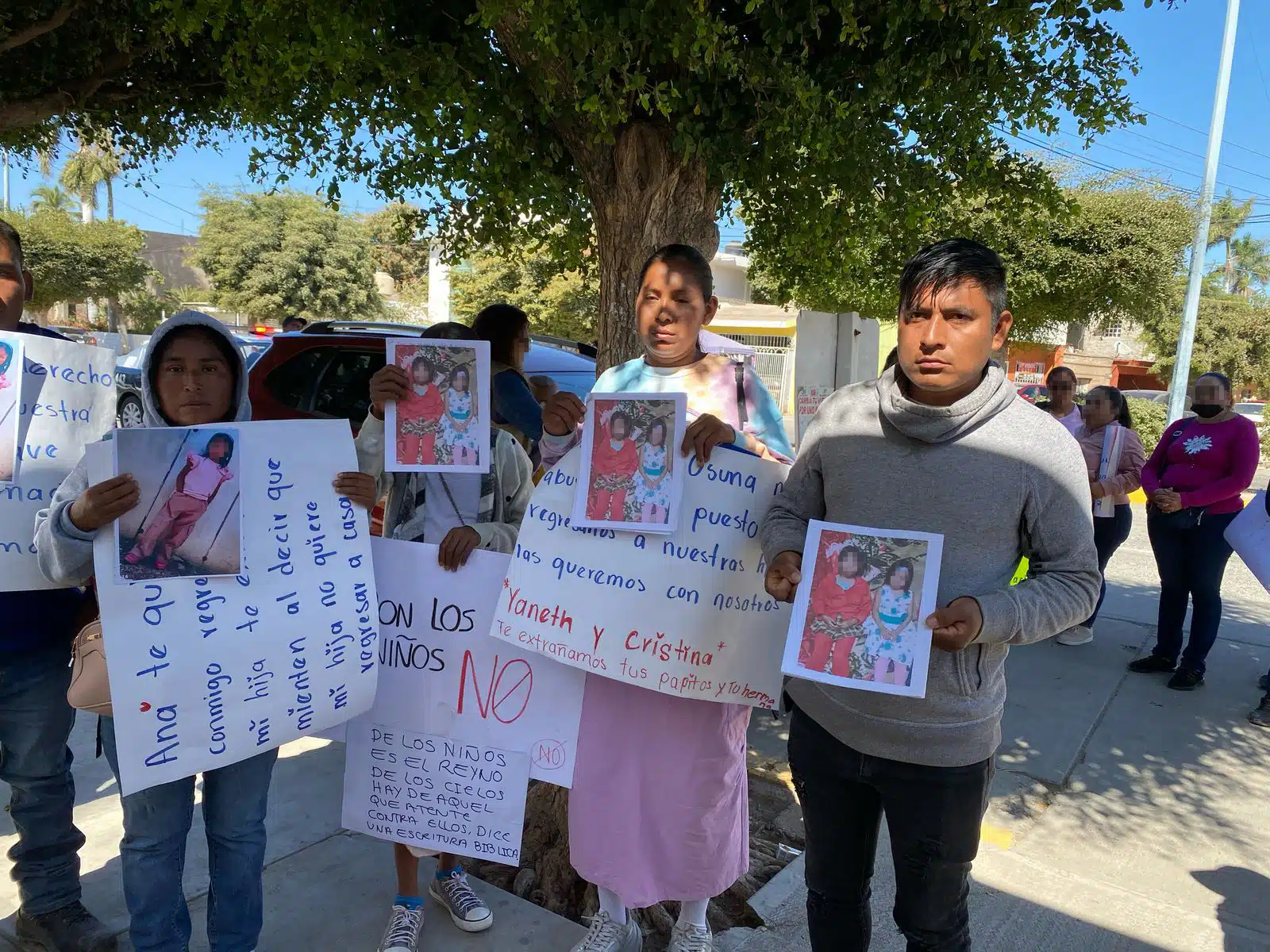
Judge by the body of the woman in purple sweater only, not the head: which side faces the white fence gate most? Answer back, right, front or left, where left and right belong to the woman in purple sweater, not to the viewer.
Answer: right

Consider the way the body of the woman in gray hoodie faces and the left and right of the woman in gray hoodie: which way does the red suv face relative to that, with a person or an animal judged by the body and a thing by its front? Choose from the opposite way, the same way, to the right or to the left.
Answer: to the left

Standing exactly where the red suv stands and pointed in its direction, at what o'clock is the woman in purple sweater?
The woman in purple sweater is roughly at 1 o'clock from the red suv.

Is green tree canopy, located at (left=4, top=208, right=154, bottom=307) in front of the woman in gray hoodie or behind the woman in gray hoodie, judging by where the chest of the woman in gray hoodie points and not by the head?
behind

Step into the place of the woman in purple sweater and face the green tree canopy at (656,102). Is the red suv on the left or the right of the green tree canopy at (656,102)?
right

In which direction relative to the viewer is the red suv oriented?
to the viewer's right

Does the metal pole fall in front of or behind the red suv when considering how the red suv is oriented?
in front

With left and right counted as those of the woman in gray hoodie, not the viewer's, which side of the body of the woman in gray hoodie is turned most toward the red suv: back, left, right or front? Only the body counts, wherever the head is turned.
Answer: back

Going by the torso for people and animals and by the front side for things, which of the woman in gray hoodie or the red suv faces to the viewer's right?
the red suv

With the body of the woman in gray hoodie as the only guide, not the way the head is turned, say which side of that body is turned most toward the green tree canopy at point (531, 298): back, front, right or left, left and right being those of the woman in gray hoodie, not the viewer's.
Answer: back

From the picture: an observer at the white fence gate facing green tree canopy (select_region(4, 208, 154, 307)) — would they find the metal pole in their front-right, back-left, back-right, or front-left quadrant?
back-left

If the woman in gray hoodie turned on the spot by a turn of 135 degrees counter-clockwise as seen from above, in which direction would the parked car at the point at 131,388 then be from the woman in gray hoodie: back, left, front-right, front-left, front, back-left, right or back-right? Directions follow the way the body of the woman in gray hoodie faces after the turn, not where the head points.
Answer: front-left
